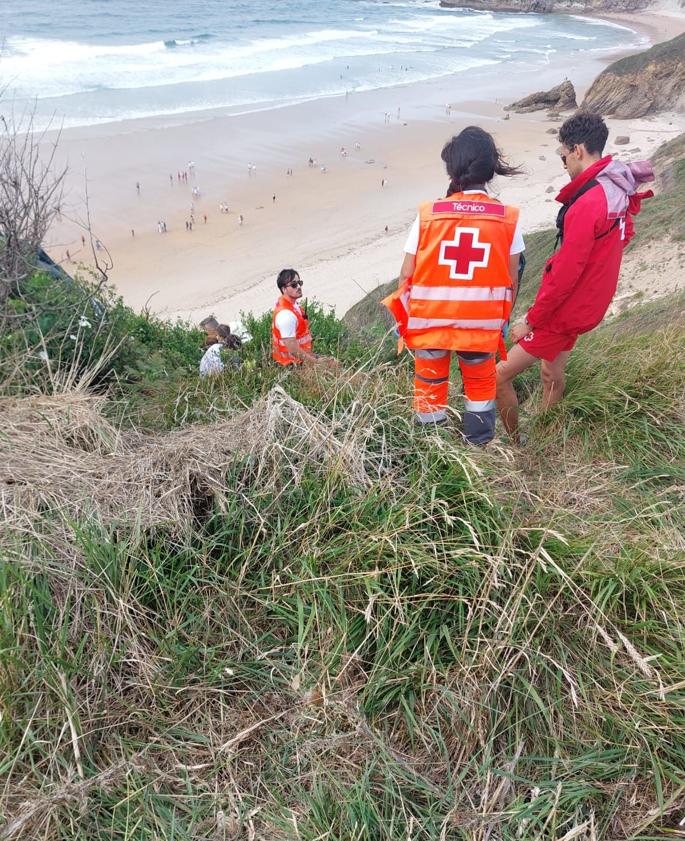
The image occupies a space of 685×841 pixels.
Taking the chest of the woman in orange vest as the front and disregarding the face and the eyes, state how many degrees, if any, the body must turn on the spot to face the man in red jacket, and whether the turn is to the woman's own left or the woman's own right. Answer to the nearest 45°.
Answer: approximately 45° to the woman's own right

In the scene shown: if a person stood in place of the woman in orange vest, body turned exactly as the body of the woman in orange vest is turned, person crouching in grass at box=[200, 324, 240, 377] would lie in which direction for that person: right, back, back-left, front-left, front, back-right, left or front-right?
front-left

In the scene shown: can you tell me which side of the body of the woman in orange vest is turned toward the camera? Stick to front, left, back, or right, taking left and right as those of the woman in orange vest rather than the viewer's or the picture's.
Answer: back

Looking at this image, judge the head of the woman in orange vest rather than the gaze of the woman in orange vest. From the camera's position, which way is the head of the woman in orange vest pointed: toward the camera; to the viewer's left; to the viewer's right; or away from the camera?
away from the camera

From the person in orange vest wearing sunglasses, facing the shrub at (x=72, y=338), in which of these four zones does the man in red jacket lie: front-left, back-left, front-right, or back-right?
back-left

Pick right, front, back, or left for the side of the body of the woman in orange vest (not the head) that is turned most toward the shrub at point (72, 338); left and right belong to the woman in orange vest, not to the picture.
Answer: left
